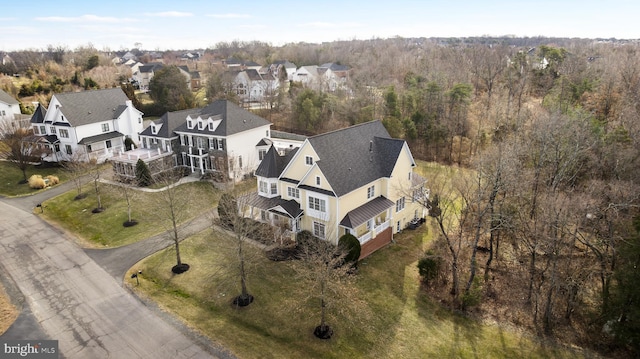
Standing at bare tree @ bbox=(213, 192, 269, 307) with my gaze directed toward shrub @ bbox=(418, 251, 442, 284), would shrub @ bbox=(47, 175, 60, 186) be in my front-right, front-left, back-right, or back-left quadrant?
back-left

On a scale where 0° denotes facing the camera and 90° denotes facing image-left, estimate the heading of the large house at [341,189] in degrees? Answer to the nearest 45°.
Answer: approximately 45°

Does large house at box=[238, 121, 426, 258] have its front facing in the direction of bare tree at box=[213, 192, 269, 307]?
yes

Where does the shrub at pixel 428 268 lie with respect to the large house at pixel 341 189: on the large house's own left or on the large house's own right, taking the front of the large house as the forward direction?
on the large house's own left

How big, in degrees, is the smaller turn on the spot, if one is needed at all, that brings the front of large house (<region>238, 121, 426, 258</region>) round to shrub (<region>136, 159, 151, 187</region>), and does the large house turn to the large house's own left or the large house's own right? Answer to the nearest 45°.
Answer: approximately 90° to the large house's own right

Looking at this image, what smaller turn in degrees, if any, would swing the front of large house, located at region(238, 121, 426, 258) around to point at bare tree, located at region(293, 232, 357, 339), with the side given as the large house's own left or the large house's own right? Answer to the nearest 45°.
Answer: approximately 45° to the large house's own left

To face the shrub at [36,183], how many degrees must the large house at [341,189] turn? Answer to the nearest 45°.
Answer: approximately 45° to its right
